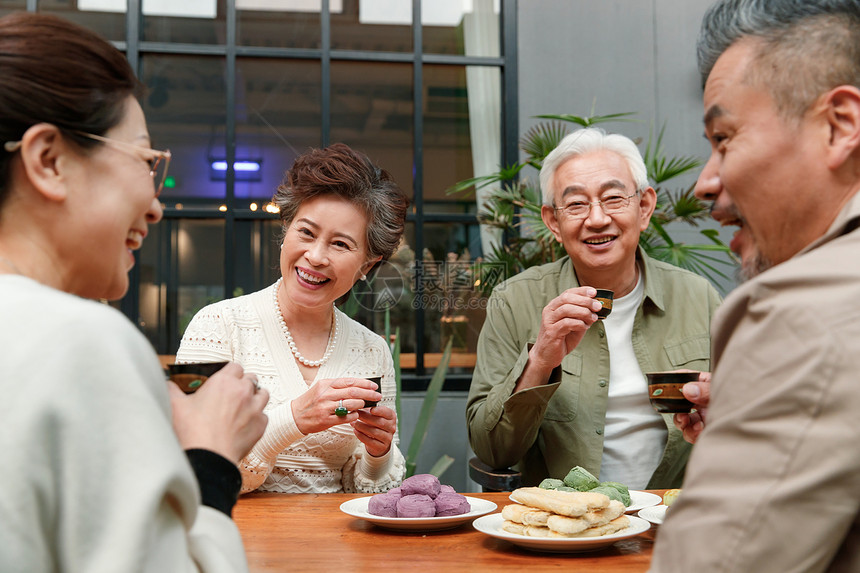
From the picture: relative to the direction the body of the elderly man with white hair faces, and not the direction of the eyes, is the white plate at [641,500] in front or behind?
in front

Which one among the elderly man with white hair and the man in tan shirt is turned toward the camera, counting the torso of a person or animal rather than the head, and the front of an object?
the elderly man with white hair

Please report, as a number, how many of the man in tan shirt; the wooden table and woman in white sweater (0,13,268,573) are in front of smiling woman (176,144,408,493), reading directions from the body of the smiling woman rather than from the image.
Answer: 3

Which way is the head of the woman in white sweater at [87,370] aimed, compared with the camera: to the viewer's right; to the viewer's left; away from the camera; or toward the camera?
to the viewer's right

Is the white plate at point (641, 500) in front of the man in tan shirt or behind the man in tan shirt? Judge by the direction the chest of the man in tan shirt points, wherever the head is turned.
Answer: in front

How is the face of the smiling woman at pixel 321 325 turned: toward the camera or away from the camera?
toward the camera

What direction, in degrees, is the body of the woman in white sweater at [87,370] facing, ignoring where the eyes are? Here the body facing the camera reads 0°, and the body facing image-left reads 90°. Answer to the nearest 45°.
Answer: approximately 225°

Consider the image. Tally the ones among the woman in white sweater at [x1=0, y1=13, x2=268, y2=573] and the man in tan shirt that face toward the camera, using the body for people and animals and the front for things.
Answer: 0

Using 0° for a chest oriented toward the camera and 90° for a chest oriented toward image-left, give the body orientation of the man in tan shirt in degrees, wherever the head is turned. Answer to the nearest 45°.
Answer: approximately 135°

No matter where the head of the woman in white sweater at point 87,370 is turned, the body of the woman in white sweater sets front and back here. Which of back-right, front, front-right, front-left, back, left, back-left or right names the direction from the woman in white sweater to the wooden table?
front

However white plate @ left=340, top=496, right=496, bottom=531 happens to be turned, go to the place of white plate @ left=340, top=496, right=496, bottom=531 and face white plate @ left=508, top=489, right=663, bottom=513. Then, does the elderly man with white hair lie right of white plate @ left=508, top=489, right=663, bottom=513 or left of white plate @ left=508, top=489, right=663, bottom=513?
left

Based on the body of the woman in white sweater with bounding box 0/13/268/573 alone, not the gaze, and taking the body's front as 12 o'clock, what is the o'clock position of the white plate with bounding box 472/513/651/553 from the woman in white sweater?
The white plate is roughly at 1 o'clock from the woman in white sweater.

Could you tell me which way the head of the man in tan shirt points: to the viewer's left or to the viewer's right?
to the viewer's left

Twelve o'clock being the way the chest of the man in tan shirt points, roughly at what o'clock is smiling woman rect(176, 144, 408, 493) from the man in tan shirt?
The smiling woman is roughly at 12 o'clock from the man in tan shirt.

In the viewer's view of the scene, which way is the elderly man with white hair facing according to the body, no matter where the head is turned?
toward the camera

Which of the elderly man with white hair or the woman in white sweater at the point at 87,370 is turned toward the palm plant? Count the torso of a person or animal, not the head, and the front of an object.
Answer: the woman in white sweater

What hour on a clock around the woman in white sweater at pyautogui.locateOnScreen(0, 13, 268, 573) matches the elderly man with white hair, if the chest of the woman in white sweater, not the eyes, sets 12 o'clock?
The elderly man with white hair is roughly at 12 o'clock from the woman in white sweater.

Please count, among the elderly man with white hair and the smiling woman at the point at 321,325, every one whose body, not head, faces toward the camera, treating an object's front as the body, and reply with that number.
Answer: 2

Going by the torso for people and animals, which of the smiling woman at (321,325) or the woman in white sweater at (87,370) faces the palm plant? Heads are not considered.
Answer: the woman in white sweater
